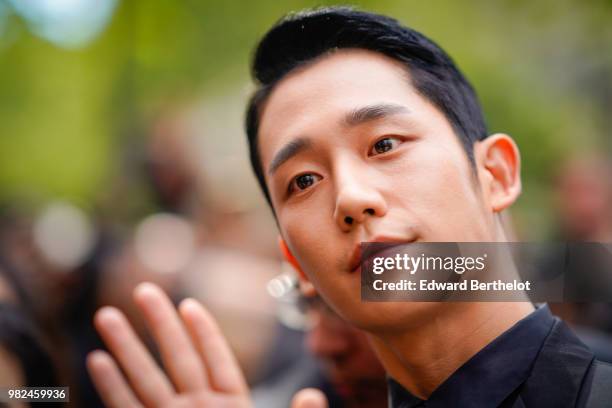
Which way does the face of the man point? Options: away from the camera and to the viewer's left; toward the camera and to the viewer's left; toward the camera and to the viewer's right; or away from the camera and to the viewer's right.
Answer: toward the camera and to the viewer's left

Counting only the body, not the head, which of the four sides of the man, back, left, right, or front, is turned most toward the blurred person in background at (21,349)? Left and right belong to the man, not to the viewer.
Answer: right

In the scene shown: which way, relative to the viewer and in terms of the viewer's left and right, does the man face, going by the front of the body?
facing the viewer and to the left of the viewer
